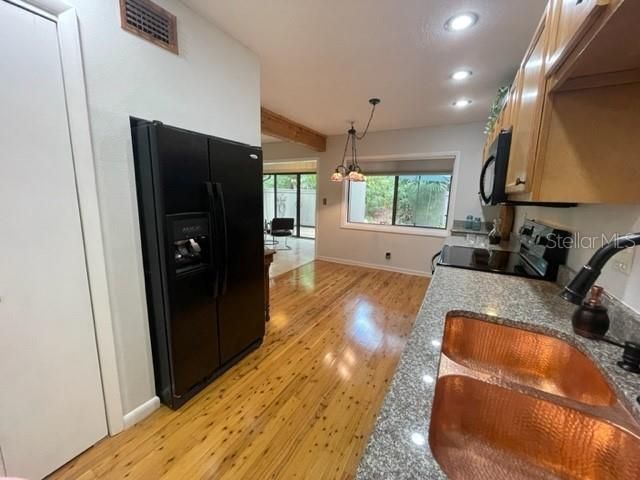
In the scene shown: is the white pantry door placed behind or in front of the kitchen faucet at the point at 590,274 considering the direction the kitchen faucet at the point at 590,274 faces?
in front

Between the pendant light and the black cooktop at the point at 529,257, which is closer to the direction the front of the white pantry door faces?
the black cooktop

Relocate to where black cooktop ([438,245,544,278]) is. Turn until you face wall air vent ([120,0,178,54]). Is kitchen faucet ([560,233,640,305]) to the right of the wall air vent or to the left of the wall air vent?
left

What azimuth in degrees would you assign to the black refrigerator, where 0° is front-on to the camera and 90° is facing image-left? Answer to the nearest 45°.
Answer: approximately 315°

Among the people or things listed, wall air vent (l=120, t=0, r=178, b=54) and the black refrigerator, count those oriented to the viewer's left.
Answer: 0

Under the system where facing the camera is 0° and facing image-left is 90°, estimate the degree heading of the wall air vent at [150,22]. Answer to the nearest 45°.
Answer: approximately 315°

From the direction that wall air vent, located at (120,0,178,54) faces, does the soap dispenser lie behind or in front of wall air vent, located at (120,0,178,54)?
in front

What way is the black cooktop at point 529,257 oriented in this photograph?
to the viewer's left

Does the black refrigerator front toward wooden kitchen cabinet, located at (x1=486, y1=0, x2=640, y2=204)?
yes

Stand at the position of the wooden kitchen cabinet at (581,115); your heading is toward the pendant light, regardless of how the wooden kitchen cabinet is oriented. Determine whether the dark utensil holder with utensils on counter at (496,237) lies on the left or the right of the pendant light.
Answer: right

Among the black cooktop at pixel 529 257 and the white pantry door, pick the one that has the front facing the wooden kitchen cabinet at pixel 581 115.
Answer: the white pantry door

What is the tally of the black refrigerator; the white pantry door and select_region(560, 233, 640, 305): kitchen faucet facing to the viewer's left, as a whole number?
1

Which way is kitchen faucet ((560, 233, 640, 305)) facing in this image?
to the viewer's left

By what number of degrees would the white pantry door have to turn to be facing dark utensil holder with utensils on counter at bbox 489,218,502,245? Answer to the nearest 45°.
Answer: approximately 45° to its left

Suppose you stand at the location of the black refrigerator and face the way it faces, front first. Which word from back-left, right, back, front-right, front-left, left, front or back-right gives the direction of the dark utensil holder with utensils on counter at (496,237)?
front-left
